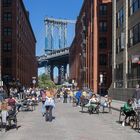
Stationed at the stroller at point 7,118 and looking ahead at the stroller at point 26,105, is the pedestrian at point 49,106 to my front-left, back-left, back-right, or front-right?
front-right

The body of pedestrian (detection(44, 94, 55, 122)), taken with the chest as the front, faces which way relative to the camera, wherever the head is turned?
toward the camera
